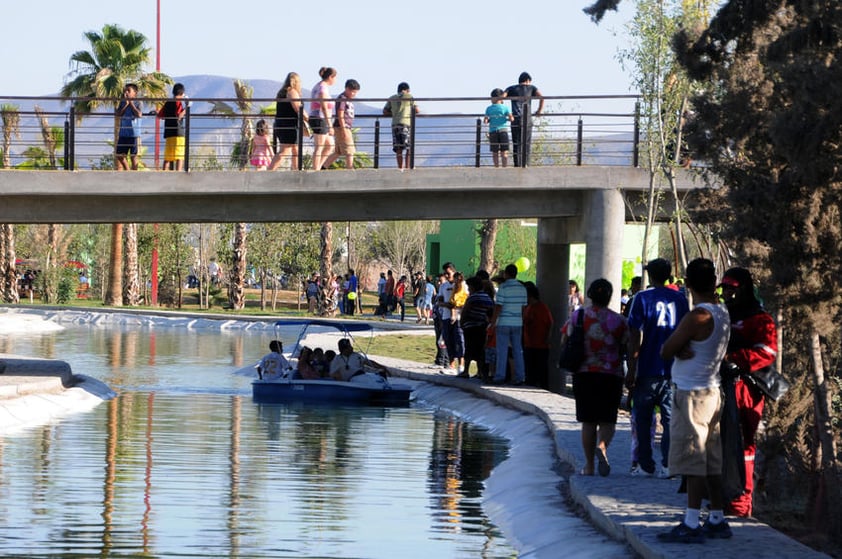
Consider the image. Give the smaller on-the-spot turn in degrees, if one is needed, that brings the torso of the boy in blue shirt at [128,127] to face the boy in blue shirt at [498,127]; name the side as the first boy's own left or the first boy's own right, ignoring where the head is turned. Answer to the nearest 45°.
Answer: approximately 90° to the first boy's own left

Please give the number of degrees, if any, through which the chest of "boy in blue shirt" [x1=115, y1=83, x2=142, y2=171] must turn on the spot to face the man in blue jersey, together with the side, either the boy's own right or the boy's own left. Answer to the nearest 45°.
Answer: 0° — they already face them

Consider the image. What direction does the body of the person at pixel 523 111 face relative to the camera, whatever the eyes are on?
away from the camera

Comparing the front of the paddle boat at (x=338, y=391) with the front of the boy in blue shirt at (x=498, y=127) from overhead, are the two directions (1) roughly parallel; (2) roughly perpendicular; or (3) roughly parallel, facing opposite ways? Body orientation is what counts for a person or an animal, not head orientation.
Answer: roughly perpendicular

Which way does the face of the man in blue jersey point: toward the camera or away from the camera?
away from the camera
